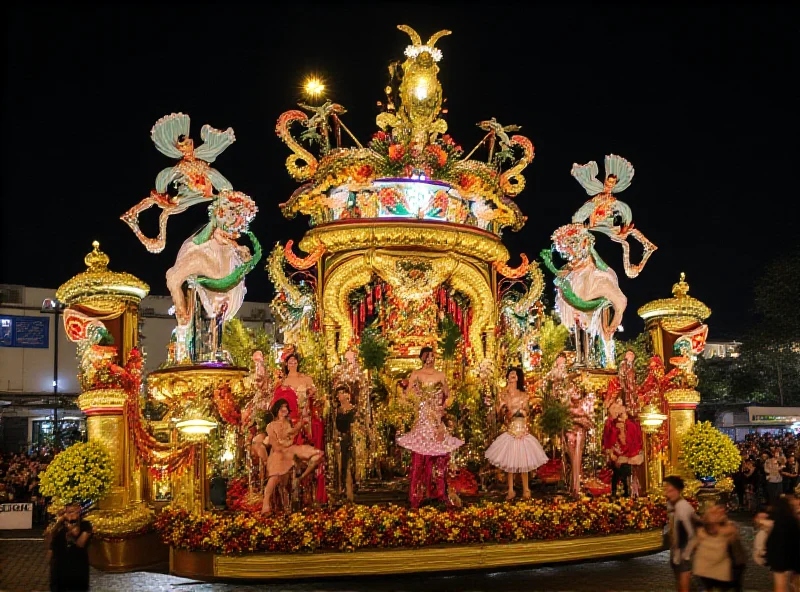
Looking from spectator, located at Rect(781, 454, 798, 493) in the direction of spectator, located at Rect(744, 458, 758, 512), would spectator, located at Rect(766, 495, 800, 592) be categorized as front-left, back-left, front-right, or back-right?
front-left

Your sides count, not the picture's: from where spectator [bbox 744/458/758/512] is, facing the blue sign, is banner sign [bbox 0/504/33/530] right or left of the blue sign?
left

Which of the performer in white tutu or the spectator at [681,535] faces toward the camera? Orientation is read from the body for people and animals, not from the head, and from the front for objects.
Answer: the performer in white tutu

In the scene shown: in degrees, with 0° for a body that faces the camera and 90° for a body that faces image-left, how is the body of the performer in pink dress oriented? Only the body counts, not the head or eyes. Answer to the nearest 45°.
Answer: approximately 0°

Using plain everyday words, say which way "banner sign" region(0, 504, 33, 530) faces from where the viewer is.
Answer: facing the viewer

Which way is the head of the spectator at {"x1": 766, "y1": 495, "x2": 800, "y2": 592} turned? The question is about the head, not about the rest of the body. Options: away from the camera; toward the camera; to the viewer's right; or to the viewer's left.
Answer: away from the camera

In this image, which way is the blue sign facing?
toward the camera

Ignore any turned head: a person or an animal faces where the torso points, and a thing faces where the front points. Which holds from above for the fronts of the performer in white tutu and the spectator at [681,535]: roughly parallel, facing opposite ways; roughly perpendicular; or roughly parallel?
roughly perpendicular

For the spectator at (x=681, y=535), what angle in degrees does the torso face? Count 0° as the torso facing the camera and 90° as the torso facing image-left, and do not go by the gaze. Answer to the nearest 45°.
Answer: approximately 90°

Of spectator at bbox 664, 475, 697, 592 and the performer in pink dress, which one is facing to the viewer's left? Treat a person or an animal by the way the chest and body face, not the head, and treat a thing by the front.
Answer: the spectator

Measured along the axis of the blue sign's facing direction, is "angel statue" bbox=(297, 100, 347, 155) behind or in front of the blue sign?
in front
